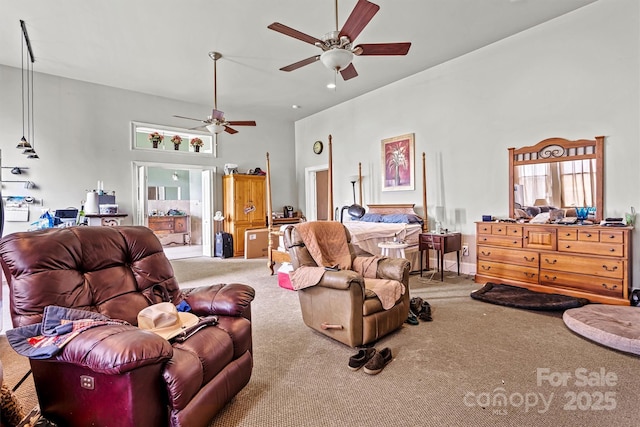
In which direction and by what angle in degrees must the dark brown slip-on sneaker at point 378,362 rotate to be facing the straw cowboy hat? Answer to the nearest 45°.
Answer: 0° — it already faces it

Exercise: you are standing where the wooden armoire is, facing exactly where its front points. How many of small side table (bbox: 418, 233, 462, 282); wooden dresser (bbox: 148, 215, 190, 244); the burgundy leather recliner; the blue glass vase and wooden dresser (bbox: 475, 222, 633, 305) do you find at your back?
1

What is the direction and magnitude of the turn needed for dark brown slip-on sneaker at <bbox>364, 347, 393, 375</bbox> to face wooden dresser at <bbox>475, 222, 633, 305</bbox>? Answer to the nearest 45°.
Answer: approximately 180°

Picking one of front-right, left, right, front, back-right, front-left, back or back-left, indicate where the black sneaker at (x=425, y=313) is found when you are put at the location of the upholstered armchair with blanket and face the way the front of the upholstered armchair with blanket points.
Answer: left

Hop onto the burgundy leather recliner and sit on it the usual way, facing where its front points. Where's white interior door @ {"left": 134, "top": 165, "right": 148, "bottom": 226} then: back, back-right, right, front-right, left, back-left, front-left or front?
back-left

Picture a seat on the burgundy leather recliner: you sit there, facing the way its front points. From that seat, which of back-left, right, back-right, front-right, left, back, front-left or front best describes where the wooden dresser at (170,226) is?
back-left

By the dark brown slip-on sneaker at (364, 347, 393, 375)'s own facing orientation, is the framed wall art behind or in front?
behind

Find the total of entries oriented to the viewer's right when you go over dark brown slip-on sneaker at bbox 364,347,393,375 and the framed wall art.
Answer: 0

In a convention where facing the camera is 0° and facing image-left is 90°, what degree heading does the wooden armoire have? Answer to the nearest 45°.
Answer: approximately 315°

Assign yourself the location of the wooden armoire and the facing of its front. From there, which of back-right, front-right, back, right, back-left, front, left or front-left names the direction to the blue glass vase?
front

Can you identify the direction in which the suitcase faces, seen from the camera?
facing the viewer and to the right of the viewer

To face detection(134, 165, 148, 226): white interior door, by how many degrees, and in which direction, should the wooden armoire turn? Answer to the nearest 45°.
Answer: approximately 135° to its right

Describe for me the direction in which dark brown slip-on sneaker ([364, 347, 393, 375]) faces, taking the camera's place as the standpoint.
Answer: facing the viewer and to the left of the viewer

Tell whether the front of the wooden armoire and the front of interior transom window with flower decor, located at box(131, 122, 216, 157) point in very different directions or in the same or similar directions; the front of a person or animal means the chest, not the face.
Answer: same or similar directions

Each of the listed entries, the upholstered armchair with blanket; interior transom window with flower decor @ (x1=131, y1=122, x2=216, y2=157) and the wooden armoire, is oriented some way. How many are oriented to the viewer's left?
0

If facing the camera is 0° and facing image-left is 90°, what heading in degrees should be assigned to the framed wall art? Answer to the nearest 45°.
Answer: approximately 45°

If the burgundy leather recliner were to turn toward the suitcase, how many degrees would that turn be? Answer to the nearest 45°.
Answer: approximately 135° to its left
